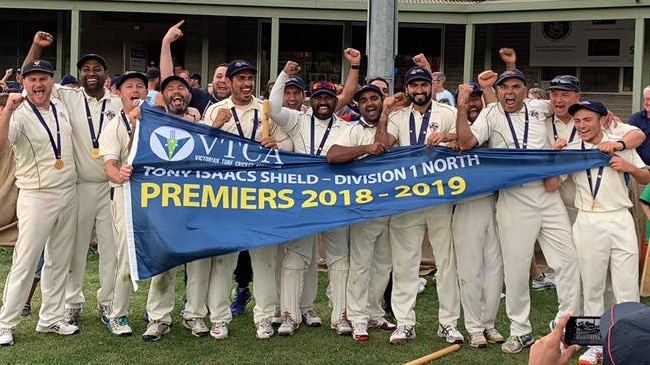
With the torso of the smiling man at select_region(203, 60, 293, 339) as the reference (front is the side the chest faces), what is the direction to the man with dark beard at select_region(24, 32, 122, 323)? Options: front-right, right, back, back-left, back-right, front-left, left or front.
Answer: right

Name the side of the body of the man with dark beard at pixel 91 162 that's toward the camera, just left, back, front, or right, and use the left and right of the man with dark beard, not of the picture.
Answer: front

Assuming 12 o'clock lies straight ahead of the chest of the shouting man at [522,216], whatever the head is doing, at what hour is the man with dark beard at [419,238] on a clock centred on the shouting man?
The man with dark beard is roughly at 3 o'clock from the shouting man.

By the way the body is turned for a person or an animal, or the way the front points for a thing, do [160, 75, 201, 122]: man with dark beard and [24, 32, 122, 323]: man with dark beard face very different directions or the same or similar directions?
same or similar directions

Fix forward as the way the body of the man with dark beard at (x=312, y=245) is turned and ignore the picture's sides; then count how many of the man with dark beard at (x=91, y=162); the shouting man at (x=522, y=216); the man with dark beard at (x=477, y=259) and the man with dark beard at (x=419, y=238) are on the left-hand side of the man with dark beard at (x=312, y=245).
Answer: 3

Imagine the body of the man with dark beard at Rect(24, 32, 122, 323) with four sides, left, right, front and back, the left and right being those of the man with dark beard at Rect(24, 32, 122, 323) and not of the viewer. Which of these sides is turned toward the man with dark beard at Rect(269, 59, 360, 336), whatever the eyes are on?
left

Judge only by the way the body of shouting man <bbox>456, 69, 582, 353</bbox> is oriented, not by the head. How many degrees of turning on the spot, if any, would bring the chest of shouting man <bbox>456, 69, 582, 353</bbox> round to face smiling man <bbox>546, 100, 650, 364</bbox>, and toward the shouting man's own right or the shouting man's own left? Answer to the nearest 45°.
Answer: approximately 90° to the shouting man's own left

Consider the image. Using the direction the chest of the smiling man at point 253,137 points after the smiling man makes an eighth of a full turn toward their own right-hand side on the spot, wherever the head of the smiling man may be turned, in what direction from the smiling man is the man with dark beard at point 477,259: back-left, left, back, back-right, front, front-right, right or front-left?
back-left

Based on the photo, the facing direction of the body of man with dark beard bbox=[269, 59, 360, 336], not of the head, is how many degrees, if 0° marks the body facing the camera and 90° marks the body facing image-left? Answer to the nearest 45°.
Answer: approximately 0°

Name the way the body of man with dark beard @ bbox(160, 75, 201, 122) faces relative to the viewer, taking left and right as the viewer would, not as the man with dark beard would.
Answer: facing the viewer

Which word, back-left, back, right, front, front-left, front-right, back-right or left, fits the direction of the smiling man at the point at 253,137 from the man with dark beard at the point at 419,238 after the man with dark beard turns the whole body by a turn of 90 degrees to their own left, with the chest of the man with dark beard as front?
back

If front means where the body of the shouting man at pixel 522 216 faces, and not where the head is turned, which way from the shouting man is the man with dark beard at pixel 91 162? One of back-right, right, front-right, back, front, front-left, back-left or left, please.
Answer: right

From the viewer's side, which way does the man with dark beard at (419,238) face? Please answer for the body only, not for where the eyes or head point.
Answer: toward the camera

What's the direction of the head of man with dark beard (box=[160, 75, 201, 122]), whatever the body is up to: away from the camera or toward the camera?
toward the camera

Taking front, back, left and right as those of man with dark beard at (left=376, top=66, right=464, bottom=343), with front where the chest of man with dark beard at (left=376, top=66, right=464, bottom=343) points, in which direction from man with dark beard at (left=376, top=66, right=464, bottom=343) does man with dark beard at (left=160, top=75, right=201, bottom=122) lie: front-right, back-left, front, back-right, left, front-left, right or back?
right

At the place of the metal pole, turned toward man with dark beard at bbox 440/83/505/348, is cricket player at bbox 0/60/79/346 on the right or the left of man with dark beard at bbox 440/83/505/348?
right
